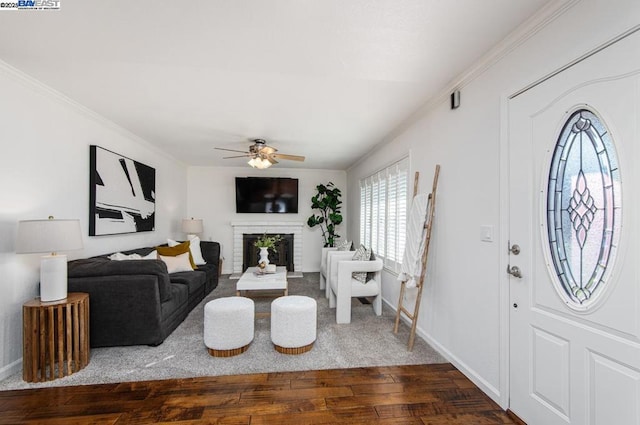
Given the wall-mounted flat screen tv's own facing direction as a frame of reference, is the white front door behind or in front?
in front

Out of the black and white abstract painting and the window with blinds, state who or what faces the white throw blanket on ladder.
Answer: the black and white abstract painting

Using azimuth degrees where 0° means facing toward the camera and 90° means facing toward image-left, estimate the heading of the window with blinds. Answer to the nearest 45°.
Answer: approximately 90°

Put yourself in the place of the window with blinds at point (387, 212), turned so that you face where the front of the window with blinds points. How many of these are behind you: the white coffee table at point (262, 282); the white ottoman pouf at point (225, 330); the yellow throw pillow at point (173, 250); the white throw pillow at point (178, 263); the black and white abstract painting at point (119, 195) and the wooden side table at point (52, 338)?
0

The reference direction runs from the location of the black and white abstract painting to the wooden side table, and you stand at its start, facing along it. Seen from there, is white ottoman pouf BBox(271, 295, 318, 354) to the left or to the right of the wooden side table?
left

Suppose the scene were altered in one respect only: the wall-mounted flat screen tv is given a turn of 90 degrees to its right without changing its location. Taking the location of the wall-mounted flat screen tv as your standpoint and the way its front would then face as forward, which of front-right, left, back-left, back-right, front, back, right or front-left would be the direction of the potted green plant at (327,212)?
back

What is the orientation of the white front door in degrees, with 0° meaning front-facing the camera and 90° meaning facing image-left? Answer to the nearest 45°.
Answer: approximately 45°

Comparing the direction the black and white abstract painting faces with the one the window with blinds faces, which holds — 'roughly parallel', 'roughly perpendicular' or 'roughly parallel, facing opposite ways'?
roughly parallel, facing opposite ways

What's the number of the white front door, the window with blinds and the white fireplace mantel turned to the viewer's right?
0

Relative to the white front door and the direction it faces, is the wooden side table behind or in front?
in front

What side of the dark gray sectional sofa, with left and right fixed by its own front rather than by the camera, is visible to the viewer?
right

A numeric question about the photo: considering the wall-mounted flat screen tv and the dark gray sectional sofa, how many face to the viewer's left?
0

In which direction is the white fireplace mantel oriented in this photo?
toward the camera

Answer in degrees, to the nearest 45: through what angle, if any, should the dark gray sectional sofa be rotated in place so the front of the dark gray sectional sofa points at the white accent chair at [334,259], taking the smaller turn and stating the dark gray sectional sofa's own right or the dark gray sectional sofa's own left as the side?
0° — it already faces it

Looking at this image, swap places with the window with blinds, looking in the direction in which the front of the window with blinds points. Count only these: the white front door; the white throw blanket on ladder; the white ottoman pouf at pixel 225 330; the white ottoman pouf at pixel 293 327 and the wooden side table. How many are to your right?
0

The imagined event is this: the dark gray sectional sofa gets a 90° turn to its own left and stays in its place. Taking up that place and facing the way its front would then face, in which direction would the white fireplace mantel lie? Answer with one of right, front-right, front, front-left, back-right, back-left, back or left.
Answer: front-right

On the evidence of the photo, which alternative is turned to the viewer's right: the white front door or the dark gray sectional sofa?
the dark gray sectional sofa
